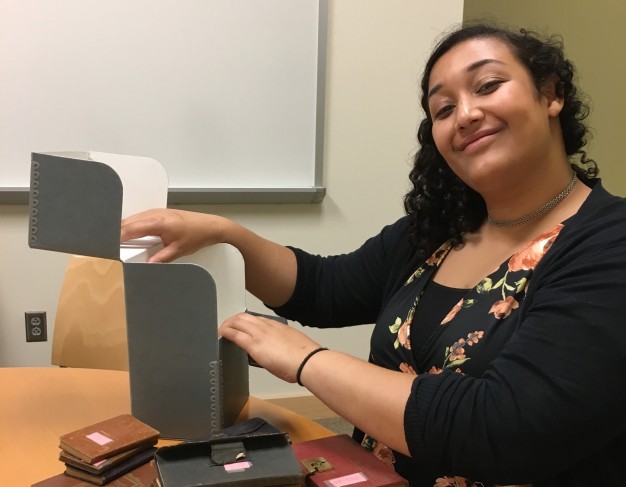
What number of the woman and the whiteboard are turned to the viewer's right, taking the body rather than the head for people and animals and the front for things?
0

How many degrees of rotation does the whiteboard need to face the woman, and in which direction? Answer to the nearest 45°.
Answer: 0° — it already faces them

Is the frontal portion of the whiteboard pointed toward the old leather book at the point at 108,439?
yes

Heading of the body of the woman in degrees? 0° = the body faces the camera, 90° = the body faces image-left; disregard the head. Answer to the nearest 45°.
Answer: approximately 45°

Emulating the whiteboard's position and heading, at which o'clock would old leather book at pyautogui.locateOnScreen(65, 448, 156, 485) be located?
The old leather book is roughly at 12 o'clock from the whiteboard.

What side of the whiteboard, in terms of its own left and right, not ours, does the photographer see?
front

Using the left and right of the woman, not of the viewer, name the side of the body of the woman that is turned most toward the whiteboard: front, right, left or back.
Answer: right

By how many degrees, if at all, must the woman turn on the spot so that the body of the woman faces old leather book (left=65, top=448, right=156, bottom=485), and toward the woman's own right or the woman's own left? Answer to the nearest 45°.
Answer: approximately 45° to the woman's own right

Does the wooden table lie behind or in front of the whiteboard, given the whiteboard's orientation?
in front

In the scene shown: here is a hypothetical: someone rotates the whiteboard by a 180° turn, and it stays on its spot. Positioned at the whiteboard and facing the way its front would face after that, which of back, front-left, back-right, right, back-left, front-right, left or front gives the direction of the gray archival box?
back

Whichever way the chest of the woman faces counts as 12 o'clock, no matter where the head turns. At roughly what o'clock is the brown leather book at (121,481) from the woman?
The brown leather book is roughly at 1 o'clock from the woman.

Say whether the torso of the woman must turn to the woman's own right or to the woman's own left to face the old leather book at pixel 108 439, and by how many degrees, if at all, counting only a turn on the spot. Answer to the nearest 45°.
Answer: approximately 45° to the woman's own right

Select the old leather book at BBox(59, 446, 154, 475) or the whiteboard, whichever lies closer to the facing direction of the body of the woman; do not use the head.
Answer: the old leather book
